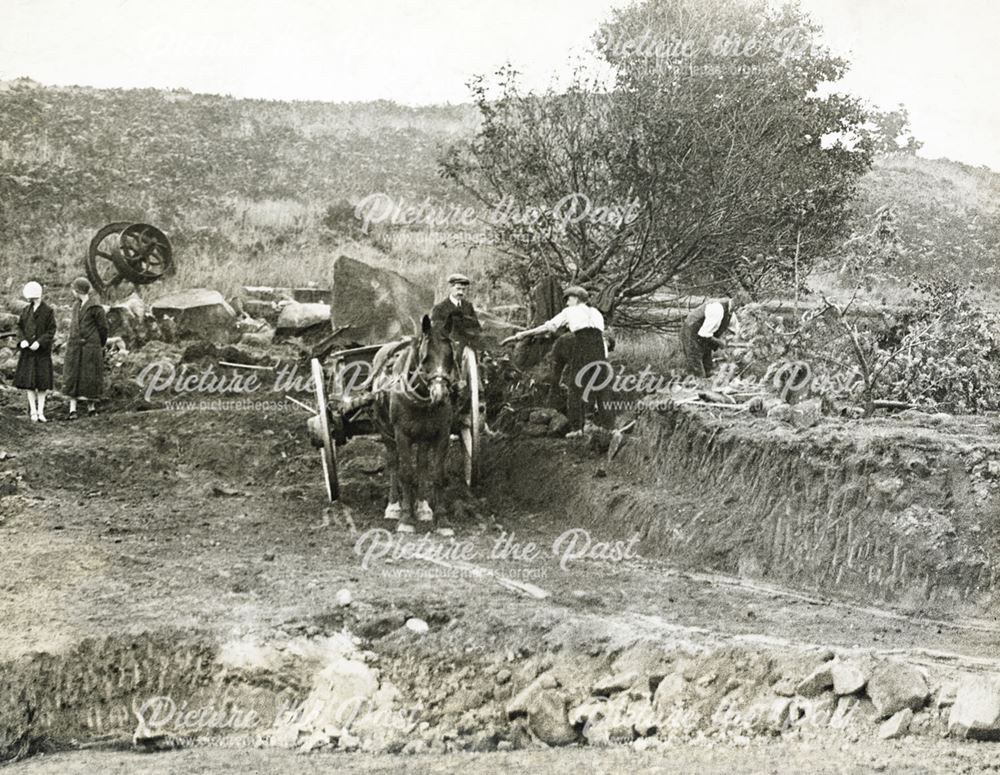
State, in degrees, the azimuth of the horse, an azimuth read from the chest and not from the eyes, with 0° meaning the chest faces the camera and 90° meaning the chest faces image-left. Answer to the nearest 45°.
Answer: approximately 0°

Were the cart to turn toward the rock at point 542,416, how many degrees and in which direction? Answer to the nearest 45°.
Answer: approximately 135° to its left

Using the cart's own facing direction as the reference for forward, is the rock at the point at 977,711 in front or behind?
in front

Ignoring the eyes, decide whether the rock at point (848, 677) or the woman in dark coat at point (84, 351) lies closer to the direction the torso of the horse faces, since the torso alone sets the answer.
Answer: the rock

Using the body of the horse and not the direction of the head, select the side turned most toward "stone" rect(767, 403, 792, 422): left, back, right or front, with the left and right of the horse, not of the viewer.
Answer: left

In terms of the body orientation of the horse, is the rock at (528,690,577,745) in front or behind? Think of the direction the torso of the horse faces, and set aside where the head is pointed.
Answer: in front

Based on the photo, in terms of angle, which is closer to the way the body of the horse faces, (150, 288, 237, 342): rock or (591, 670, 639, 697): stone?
the stone

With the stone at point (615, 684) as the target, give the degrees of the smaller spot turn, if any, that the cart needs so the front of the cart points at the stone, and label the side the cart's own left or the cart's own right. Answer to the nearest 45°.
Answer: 0° — it already faces it

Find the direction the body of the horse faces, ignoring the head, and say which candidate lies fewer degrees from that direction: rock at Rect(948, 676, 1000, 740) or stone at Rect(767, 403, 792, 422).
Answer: the rock
